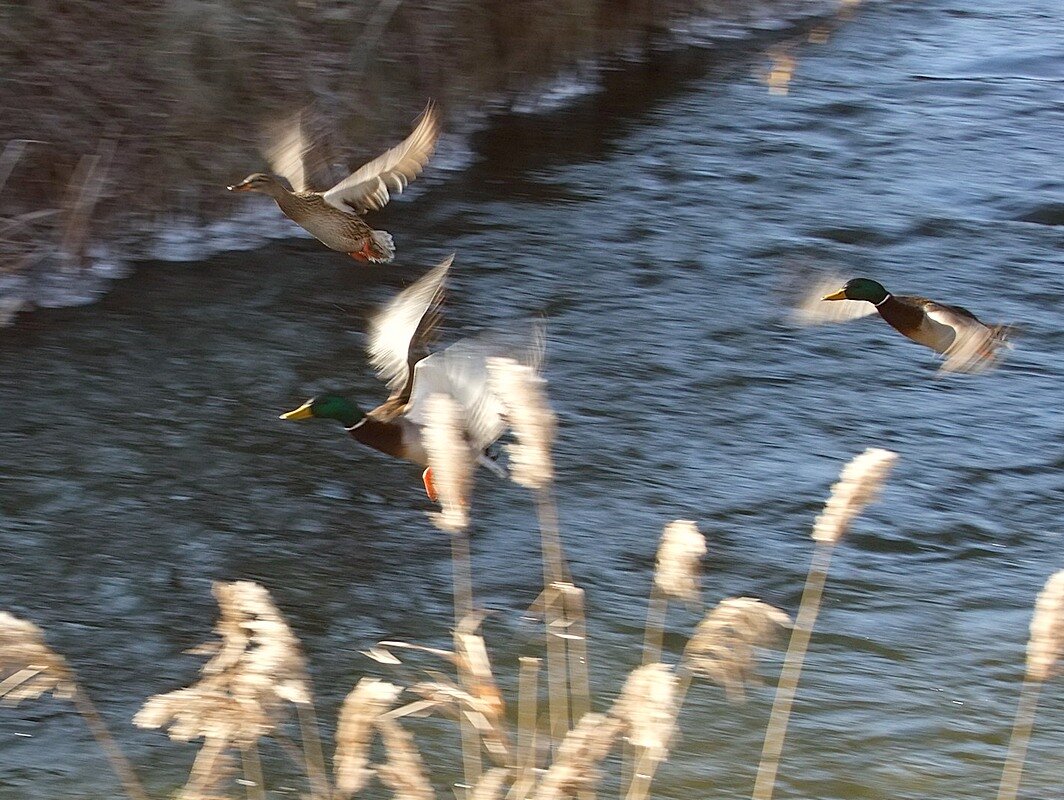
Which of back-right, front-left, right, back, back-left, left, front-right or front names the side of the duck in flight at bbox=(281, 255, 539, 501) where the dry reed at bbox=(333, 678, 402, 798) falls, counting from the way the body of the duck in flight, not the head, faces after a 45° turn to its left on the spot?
front-left

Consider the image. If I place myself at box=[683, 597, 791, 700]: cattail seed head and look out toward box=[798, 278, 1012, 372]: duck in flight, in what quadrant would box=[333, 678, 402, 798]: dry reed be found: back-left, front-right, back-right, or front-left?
back-left

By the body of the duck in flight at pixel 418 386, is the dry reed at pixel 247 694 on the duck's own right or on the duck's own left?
on the duck's own left

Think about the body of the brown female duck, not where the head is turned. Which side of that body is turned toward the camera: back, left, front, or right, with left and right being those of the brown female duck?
left

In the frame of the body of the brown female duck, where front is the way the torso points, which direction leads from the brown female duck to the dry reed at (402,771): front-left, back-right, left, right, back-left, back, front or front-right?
left

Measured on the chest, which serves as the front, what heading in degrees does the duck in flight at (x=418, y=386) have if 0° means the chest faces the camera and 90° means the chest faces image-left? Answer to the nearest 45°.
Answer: approximately 90°

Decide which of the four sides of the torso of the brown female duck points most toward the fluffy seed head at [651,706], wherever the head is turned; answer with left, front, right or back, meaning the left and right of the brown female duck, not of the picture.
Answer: left

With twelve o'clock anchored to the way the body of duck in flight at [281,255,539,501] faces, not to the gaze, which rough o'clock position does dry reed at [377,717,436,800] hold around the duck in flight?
The dry reed is roughly at 9 o'clock from the duck in flight.

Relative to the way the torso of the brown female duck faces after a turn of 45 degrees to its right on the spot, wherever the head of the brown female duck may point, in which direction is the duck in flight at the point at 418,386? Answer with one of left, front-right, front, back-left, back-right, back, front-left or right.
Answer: back-left

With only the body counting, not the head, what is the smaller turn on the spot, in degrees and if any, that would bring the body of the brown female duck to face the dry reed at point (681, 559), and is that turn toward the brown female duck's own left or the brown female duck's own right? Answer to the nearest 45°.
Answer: approximately 90° to the brown female duck's own left

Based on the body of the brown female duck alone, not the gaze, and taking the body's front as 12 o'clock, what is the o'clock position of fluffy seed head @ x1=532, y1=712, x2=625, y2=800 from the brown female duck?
The fluffy seed head is roughly at 9 o'clock from the brown female duck.

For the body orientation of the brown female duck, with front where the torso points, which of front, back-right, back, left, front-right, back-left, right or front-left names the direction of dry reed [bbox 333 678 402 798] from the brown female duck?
left
